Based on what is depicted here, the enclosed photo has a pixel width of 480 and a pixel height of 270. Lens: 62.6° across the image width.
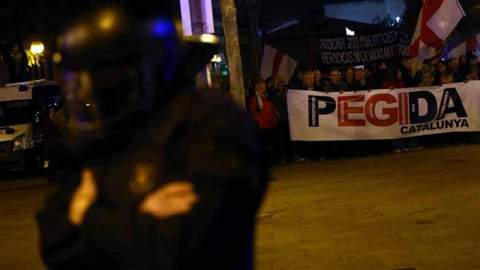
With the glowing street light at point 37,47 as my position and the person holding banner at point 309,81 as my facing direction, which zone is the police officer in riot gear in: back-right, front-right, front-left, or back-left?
front-right

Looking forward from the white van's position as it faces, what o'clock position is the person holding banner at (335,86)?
The person holding banner is roughly at 9 o'clock from the white van.

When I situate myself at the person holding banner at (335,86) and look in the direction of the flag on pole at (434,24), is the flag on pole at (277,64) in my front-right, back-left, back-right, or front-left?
back-left

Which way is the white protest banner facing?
toward the camera

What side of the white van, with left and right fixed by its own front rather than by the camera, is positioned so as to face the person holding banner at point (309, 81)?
left

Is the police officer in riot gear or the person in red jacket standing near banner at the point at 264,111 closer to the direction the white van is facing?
the police officer in riot gear

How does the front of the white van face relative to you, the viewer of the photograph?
facing the viewer and to the left of the viewer

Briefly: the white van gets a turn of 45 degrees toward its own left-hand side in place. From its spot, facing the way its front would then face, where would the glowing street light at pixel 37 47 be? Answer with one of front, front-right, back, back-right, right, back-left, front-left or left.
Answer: back

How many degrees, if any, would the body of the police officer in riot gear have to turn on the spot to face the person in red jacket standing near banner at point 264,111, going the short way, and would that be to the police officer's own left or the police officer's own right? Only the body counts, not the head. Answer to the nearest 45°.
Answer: approximately 135° to the police officer's own right

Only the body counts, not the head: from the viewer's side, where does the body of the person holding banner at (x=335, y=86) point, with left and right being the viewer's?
facing the viewer

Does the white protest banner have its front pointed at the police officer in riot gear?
yes
